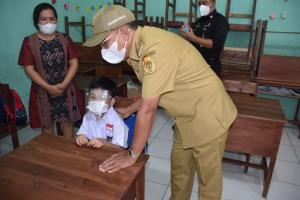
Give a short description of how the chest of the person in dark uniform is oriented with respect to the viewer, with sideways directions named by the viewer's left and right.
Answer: facing the viewer and to the left of the viewer

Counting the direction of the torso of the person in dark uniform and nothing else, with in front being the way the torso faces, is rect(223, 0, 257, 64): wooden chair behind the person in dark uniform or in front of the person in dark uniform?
behind

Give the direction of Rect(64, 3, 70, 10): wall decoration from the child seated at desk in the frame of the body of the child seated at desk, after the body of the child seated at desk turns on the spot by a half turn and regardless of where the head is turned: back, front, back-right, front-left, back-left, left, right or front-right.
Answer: front-left

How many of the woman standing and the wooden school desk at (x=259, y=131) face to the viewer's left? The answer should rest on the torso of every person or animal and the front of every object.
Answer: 0

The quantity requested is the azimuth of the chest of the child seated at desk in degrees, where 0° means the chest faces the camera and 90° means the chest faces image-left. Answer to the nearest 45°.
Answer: approximately 45°

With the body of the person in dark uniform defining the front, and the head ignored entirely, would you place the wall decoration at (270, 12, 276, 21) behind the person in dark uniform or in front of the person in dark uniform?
behind

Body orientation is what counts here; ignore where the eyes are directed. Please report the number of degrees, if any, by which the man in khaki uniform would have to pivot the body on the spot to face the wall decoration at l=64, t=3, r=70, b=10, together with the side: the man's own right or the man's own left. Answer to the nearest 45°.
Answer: approximately 45° to the man's own right

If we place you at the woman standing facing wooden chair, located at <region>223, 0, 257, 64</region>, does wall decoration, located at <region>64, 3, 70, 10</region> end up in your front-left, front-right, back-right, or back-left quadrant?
front-left

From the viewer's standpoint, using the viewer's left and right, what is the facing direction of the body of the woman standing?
facing the viewer

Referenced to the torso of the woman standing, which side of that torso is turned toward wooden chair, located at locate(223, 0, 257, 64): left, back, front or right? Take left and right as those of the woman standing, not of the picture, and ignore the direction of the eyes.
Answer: left

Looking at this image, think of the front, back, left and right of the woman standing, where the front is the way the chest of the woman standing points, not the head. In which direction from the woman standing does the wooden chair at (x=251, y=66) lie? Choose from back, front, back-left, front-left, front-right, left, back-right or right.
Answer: left

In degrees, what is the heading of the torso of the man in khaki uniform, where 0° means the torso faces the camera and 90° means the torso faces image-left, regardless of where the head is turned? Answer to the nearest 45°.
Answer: approximately 90°

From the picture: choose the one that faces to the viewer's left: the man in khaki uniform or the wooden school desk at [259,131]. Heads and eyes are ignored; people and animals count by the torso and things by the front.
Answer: the man in khaki uniform

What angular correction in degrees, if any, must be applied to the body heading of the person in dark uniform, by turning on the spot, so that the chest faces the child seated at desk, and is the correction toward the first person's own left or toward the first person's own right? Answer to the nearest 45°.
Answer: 0° — they already face them
